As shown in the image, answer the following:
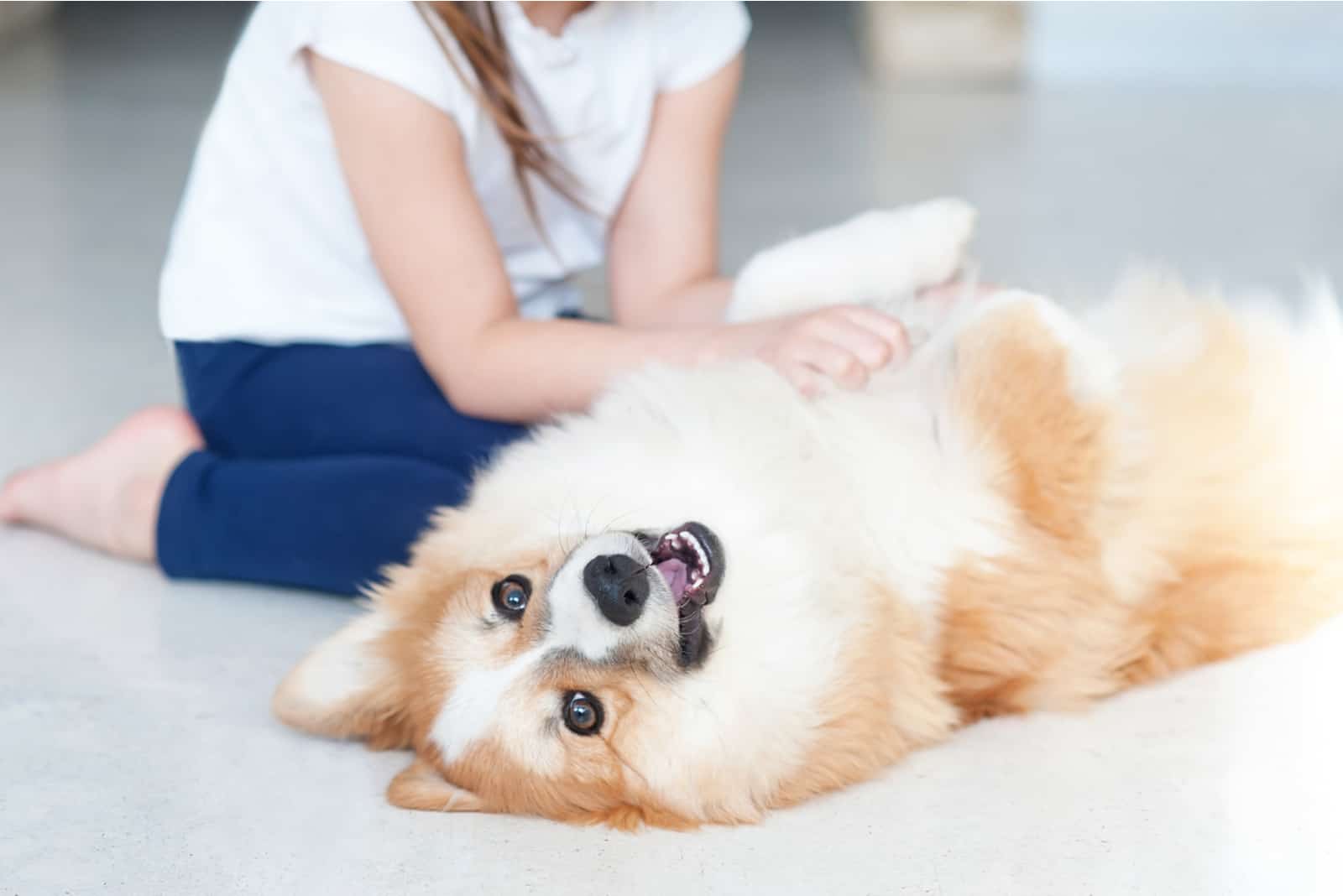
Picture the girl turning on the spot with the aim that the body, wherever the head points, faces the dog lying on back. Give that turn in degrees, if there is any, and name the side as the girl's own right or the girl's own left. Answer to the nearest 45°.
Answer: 0° — they already face it

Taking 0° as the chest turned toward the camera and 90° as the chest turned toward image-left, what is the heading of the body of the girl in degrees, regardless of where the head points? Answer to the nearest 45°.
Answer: approximately 315°
